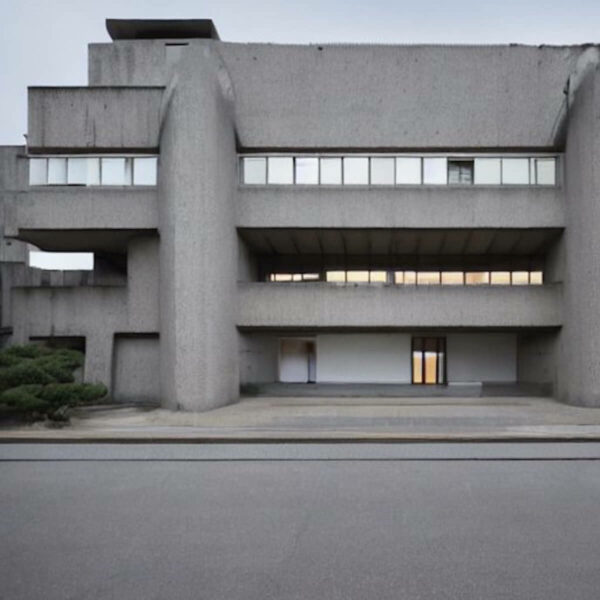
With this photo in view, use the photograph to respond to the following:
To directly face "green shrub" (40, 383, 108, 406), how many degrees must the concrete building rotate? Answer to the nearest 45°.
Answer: approximately 45° to its right

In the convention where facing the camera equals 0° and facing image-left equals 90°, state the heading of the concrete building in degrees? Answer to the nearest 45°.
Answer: approximately 0°

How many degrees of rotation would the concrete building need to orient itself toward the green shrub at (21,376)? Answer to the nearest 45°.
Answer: approximately 45° to its right
